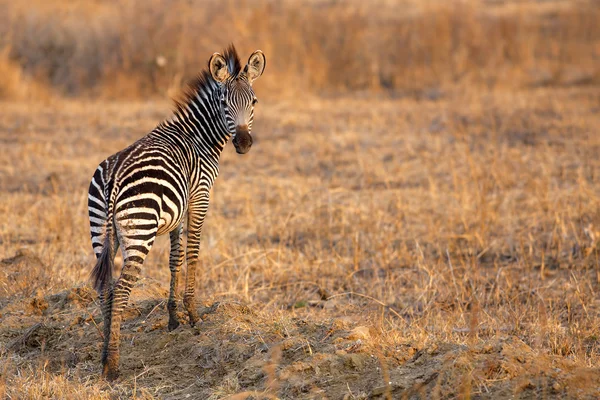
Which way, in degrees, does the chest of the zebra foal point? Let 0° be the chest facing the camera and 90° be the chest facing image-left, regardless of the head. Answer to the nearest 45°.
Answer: approximately 225°
